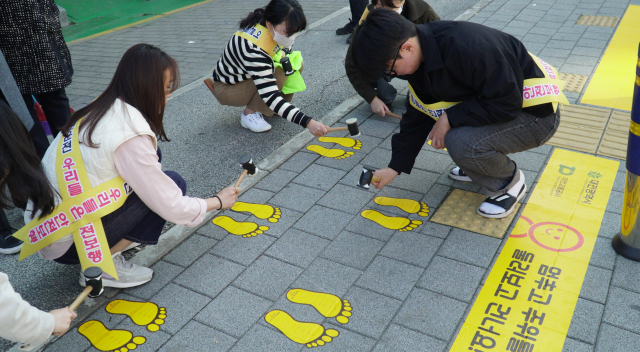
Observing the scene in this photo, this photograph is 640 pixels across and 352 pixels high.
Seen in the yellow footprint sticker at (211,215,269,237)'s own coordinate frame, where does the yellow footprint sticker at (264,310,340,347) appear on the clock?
the yellow footprint sticker at (264,310,340,347) is roughly at 1 o'clock from the yellow footprint sticker at (211,215,269,237).

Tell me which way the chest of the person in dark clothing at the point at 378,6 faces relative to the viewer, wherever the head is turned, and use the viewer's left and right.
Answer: facing the viewer and to the left of the viewer

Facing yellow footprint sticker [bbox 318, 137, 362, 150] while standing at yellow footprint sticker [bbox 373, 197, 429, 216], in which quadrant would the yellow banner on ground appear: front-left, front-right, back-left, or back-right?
back-right

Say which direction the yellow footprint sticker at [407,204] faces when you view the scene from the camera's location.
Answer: facing the viewer and to the right of the viewer

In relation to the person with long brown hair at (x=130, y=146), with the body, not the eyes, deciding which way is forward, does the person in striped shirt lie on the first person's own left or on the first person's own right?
on the first person's own left

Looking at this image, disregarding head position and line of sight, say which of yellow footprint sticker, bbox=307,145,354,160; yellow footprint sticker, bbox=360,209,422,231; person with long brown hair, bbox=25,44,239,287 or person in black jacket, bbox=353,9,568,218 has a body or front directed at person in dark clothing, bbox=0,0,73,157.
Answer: the person in black jacket

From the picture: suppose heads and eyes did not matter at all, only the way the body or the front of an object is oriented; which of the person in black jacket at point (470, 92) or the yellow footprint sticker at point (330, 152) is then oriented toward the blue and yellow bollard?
the yellow footprint sticker

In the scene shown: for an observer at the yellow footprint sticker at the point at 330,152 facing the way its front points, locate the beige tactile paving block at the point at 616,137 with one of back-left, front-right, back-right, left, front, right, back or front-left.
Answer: front-left

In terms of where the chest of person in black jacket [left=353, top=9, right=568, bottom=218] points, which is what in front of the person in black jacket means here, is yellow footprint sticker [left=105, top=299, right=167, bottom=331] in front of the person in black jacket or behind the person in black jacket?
in front

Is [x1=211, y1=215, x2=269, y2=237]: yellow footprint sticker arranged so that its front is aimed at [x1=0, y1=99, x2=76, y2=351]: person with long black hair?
no

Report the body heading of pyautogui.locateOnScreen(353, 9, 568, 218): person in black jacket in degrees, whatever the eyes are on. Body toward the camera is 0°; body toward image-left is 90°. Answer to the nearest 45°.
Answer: approximately 90°

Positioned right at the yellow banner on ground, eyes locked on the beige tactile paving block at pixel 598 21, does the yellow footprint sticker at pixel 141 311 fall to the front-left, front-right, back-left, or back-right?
back-left

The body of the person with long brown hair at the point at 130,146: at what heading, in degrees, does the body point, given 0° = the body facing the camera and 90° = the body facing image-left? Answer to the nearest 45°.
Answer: approximately 270°

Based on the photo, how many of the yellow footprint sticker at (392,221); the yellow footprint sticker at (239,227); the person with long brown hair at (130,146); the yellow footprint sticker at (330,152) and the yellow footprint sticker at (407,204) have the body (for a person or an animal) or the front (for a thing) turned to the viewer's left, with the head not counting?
0

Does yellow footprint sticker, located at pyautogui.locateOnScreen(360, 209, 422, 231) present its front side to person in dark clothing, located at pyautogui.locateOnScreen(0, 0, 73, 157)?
no

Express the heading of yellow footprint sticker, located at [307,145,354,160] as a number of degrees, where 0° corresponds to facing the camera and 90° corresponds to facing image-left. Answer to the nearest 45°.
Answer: approximately 315°

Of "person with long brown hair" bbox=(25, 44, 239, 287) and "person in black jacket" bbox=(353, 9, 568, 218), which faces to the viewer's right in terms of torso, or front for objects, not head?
the person with long brown hair

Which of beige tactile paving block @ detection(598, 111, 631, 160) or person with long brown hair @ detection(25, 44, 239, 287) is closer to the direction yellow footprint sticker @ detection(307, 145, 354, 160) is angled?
the beige tactile paving block

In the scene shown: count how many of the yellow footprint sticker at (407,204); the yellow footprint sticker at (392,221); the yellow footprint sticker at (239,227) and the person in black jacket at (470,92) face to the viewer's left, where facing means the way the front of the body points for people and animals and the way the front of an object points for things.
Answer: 1

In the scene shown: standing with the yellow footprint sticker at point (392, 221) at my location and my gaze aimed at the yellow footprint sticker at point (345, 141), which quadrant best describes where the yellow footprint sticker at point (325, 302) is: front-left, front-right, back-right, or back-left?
back-left

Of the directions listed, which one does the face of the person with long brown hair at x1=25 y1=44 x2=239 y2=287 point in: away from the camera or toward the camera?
away from the camera
